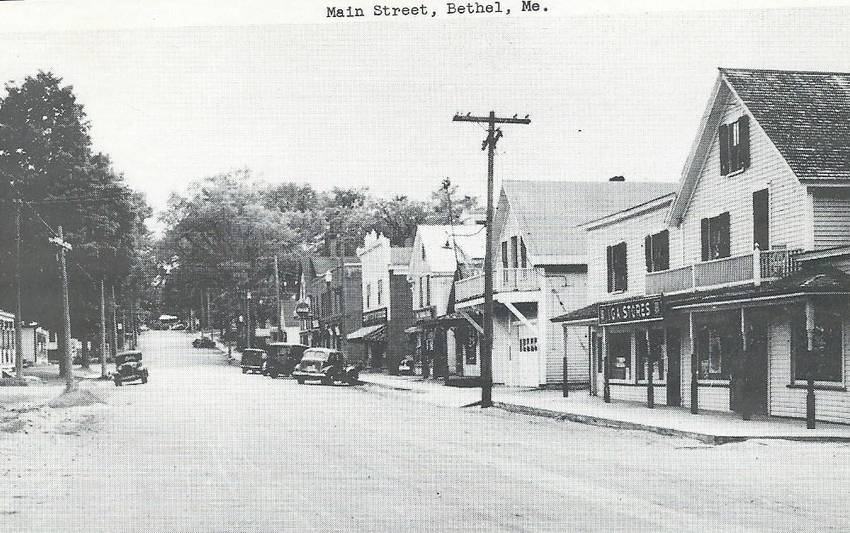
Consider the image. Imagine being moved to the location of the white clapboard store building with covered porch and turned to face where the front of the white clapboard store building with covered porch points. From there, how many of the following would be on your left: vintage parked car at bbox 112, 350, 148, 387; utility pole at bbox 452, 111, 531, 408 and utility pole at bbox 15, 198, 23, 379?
0

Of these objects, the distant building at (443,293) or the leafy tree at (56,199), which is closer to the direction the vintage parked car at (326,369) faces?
the distant building

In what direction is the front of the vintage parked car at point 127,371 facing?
toward the camera

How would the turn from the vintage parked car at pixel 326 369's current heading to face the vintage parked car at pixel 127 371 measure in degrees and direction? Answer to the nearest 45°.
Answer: approximately 135° to its left

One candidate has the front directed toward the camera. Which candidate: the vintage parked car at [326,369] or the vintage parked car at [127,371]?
the vintage parked car at [127,371]

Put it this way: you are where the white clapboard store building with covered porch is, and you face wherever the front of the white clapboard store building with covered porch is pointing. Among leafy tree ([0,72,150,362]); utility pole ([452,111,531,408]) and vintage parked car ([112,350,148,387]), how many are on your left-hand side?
0

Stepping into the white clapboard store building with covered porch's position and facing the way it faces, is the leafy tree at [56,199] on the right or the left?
on its right

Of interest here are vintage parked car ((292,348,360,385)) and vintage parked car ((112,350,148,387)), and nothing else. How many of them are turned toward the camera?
1

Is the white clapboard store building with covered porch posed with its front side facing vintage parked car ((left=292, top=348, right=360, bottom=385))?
no

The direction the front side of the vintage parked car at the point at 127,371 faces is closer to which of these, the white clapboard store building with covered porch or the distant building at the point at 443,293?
the white clapboard store building with covered porch

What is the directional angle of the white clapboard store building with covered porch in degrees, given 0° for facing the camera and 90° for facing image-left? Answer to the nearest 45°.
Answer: approximately 45°

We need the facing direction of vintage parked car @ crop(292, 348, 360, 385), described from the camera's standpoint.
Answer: facing away from the viewer and to the right of the viewer
